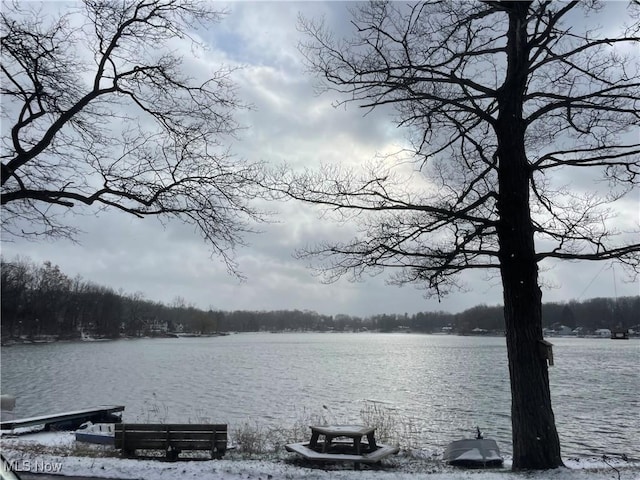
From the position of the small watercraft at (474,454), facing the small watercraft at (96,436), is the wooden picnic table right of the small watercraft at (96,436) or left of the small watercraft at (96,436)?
left

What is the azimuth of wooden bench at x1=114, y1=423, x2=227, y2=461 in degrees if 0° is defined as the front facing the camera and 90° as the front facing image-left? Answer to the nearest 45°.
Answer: approximately 180°

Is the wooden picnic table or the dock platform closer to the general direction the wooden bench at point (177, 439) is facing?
the dock platform

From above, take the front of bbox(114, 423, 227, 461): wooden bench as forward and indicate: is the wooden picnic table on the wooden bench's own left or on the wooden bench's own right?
on the wooden bench's own right

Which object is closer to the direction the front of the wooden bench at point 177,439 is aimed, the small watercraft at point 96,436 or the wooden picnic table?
the small watercraft

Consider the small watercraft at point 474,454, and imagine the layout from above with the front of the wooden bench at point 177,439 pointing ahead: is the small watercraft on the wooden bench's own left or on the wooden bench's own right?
on the wooden bench's own right

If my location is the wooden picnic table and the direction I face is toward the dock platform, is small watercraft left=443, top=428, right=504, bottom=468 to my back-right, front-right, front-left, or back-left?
back-right

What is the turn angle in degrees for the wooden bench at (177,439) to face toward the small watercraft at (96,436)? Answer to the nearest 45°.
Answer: approximately 45° to its left

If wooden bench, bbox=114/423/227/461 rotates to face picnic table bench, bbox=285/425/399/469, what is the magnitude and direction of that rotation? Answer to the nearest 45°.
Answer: approximately 90° to its right

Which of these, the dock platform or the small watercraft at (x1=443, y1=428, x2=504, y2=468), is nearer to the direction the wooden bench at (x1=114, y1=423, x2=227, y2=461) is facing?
the dock platform
